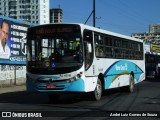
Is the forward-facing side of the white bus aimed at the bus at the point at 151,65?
no

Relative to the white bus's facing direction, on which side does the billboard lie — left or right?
on its right

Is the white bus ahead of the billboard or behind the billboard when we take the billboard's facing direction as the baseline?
ahead

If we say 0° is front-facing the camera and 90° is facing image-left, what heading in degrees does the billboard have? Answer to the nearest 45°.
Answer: approximately 315°

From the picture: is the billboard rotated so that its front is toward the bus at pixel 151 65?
no

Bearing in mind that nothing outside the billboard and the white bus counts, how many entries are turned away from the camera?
0

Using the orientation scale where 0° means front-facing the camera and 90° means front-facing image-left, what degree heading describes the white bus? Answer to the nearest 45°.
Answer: approximately 45°
